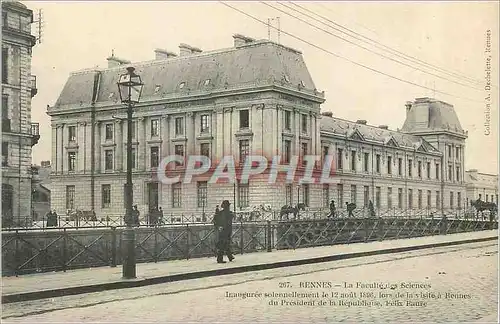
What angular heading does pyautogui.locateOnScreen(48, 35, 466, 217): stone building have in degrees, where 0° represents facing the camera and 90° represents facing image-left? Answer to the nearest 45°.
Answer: approximately 45°

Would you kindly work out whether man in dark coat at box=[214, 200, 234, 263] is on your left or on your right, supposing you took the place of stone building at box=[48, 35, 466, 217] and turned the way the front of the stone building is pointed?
on your left

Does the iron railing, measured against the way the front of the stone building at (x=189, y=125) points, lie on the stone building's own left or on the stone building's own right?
on the stone building's own left

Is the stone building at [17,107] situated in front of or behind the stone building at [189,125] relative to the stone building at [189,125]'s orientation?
in front

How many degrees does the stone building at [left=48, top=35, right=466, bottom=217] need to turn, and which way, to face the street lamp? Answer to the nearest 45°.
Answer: approximately 45° to its left
